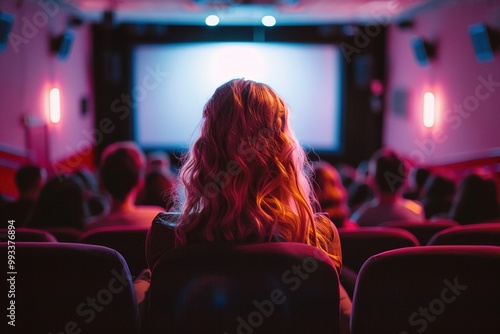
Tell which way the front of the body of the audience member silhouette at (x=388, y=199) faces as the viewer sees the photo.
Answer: away from the camera

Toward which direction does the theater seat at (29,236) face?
away from the camera

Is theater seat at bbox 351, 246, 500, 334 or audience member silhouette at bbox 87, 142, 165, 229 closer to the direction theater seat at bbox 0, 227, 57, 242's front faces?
the audience member silhouette

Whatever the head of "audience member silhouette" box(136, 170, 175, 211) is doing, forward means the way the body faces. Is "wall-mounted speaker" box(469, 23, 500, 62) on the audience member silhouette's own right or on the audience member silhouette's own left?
on the audience member silhouette's own right

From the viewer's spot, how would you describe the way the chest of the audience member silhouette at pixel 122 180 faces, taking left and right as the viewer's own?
facing away from the viewer

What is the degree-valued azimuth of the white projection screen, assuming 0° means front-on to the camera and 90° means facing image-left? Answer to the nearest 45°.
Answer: approximately 0°

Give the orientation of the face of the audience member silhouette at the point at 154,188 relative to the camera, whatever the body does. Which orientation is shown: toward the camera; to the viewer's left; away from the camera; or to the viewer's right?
away from the camera

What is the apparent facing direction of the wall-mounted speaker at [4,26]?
to the viewer's right

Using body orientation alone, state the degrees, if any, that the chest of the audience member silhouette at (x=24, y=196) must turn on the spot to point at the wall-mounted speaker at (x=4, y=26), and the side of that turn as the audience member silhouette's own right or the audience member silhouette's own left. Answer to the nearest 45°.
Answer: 0° — they already face it

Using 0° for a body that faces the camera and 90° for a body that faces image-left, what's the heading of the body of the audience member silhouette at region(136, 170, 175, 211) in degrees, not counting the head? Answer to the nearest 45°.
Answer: approximately 180°

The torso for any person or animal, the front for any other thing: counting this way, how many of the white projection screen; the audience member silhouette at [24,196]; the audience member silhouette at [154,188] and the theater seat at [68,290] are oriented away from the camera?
3

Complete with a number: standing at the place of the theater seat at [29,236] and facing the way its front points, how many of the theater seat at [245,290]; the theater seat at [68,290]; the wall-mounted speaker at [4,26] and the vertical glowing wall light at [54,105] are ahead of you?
2
